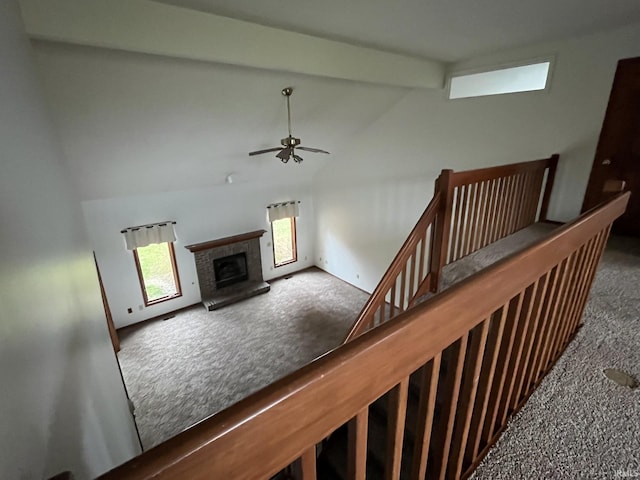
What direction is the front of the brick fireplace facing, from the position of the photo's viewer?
facing the viewer and to the right of the viewer

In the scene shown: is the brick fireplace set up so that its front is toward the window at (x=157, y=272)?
no

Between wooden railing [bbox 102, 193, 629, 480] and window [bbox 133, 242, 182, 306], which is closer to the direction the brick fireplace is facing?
the wooden railing

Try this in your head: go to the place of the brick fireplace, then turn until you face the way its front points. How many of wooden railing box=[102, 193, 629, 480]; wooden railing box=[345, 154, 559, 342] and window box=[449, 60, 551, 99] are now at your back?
0

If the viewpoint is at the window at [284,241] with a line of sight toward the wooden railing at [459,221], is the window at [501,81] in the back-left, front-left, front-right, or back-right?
front-left

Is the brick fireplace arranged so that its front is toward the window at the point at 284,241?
no

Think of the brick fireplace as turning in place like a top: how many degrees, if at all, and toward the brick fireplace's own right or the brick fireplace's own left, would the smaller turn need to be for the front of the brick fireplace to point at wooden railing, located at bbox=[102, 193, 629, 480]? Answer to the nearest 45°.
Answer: approximately 45° to the brick fireplace's own right

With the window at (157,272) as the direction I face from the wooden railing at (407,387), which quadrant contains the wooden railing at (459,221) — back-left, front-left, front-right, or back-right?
front-right

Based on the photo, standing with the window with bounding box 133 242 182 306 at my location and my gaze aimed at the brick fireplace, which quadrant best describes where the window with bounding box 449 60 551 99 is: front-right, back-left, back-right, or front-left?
front-right
